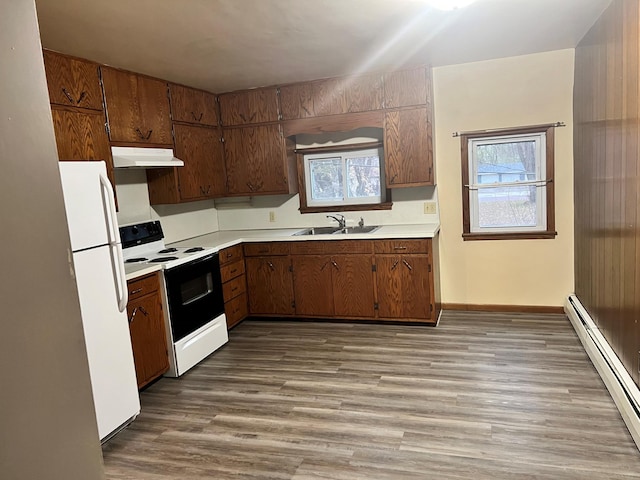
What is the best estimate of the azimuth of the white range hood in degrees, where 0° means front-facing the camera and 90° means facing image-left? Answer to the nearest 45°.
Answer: approximately 315°

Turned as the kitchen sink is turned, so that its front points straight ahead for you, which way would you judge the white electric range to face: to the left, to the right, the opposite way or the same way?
to the left

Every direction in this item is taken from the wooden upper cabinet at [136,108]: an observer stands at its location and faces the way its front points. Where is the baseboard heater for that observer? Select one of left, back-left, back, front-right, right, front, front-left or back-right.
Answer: front

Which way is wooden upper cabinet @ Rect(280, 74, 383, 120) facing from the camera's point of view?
toward the camera

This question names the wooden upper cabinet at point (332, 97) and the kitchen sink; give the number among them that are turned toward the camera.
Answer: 2

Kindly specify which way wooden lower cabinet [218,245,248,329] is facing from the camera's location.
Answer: facing the viewer and to the right of the viewer

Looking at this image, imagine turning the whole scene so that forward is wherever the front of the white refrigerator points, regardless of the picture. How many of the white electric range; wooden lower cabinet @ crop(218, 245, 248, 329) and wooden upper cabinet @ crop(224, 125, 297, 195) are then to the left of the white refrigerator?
3

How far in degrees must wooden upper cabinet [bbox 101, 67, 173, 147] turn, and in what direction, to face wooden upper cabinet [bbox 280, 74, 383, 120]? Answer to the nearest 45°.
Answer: approximately 45° to its left

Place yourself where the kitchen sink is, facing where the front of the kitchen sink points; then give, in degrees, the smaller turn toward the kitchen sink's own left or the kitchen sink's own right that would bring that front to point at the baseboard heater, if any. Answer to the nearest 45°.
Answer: approximately 45° to the kitchen sink's own left

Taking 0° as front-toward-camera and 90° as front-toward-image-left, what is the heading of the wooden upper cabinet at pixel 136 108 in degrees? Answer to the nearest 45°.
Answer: approximately 315°

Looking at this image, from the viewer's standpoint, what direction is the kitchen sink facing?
toward the camera

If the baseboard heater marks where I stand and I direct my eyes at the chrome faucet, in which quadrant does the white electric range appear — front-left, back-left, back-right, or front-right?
front-left

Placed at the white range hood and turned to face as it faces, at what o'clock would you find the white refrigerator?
The white refrigerator is roughly at 2 o'clock from the white range hood.
